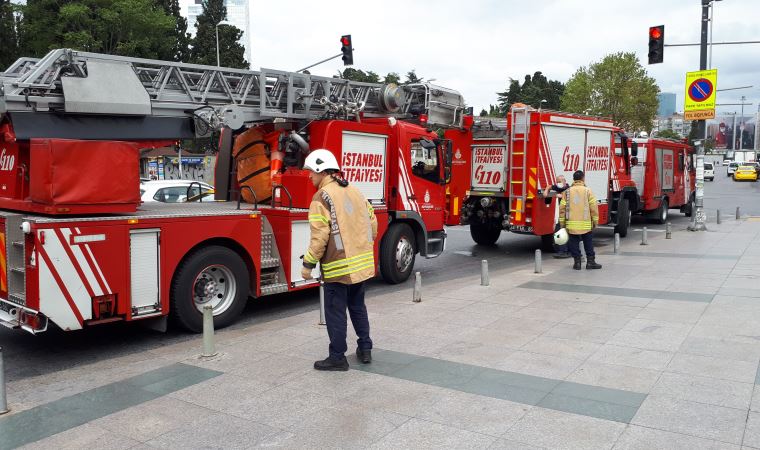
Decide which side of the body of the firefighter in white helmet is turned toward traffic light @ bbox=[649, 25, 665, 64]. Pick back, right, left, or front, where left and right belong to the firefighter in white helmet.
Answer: right

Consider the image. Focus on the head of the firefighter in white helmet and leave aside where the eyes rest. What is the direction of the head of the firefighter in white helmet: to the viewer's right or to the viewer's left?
to the viewer's left

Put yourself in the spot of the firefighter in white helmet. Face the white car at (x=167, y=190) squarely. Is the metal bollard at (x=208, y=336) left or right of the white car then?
left

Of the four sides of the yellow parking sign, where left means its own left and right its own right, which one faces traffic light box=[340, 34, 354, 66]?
right

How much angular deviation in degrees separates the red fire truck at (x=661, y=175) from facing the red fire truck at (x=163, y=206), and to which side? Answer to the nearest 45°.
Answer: approximately 135° to its right

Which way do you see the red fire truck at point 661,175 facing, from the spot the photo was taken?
facing away from the viewer and to the right of the viewer

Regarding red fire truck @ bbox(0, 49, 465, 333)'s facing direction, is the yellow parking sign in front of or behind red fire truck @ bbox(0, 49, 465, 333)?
in front

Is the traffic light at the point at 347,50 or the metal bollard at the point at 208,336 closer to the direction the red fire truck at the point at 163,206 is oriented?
the traffic light

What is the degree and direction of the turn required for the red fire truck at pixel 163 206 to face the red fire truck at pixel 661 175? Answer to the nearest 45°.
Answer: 0° — it already faces it

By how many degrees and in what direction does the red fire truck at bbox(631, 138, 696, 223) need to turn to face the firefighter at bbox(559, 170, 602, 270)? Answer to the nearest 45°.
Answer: approximately 135° to its right
